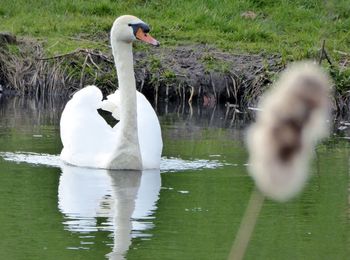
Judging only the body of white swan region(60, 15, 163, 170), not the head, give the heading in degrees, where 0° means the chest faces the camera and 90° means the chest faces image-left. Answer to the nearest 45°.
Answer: approximately 315°
